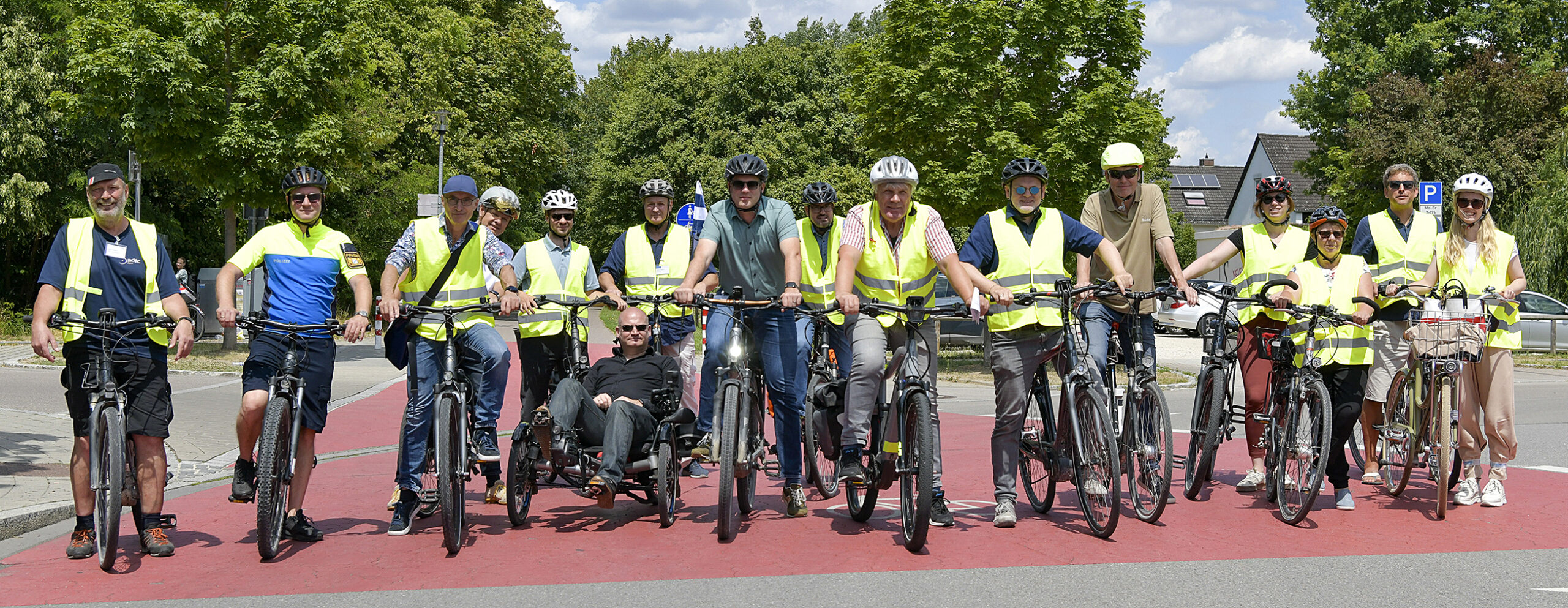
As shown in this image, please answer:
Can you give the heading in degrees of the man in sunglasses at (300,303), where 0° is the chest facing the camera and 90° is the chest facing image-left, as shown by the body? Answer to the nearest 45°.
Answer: approximately 0°

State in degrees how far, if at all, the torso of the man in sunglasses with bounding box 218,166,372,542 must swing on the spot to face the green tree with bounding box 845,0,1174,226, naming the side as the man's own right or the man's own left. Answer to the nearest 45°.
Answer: approximately 135° to the man's own left

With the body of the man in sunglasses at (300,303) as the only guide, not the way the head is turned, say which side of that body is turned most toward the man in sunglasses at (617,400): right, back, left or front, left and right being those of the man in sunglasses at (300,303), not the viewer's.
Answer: left

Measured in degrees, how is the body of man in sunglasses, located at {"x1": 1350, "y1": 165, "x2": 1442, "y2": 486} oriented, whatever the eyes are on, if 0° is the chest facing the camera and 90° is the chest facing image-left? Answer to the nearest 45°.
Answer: approximately 0°

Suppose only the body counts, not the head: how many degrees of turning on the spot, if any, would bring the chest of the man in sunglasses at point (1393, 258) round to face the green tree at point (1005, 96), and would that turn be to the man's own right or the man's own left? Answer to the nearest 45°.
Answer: approximately 135° to the man's own right
